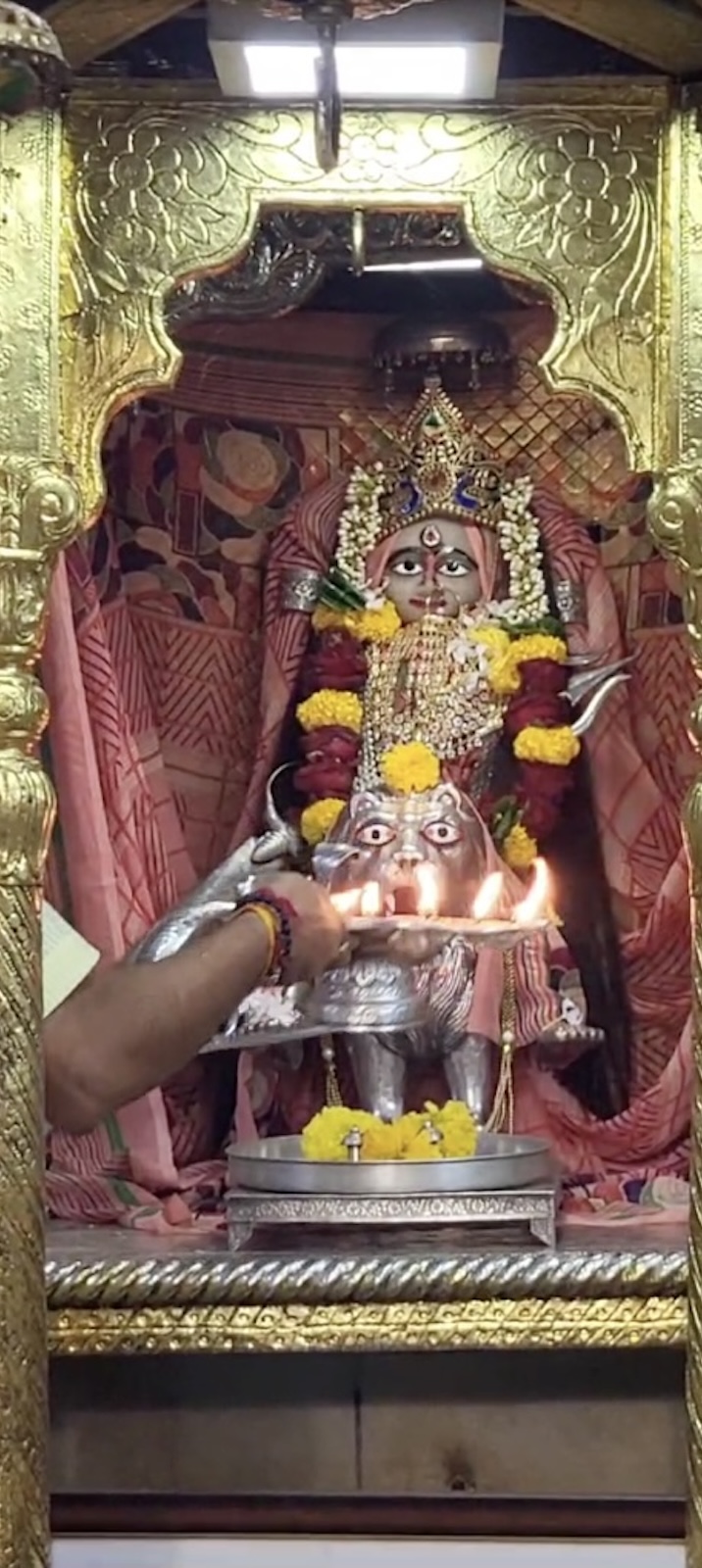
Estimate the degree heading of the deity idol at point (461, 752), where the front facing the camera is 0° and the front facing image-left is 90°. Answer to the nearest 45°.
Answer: approximately 0°

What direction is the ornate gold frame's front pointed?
toward the camera

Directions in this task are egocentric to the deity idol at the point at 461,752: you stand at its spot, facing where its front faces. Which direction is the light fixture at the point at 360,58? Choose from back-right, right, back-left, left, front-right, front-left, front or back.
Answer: front

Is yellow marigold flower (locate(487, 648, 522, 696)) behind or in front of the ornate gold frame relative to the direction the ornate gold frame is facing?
behind

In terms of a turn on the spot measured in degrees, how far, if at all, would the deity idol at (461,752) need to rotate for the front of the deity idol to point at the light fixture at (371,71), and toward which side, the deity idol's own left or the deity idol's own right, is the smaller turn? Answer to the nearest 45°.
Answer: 0° — it already faces it
